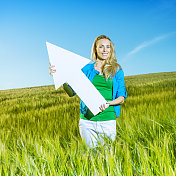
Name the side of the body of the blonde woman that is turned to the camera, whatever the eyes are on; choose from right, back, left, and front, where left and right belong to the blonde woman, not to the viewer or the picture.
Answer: front
